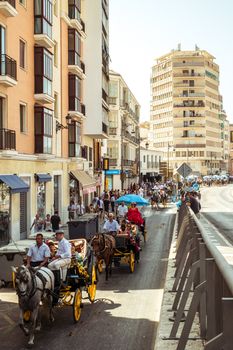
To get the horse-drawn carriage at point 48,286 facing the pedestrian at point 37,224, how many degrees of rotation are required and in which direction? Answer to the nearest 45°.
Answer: approximately 135° to its right

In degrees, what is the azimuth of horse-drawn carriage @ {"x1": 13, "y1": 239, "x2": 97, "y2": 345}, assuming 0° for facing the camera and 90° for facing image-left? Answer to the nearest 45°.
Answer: approximately 45°

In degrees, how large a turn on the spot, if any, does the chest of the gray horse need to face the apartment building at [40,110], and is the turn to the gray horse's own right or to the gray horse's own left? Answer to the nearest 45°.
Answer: approximately 135° to the gray horse's own right

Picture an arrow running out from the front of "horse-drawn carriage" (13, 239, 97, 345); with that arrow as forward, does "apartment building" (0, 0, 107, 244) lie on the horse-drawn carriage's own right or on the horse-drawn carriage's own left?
on the horse-drawn carriage's own right

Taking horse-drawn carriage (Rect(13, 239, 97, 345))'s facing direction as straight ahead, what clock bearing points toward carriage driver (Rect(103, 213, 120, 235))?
The carriage driver is roughly at 5 o'clock from the horse-drawn carriage.

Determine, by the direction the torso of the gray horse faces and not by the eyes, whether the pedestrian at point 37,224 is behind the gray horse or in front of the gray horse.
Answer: behind

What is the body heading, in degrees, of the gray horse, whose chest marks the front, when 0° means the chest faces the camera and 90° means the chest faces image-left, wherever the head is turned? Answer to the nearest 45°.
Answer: approximately 45°

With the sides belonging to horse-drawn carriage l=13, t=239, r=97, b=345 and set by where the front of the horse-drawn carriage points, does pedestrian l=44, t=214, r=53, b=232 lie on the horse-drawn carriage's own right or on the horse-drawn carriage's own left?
on the horse-drawn carriage's own right
